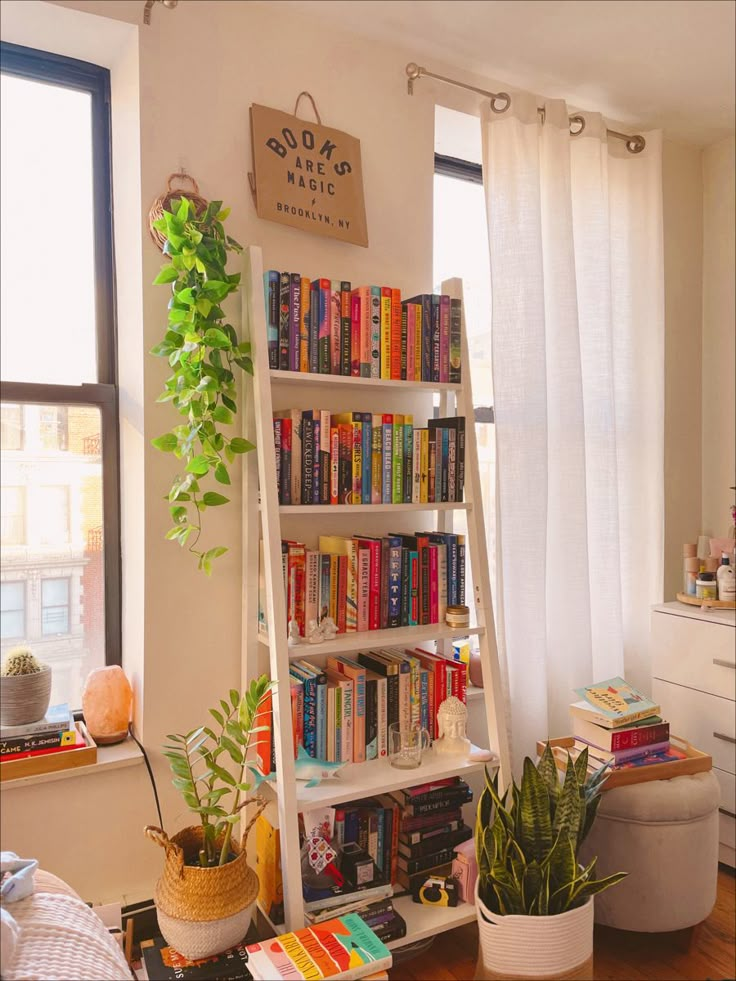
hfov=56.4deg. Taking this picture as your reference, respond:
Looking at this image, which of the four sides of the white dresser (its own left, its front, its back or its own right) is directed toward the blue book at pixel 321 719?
front
